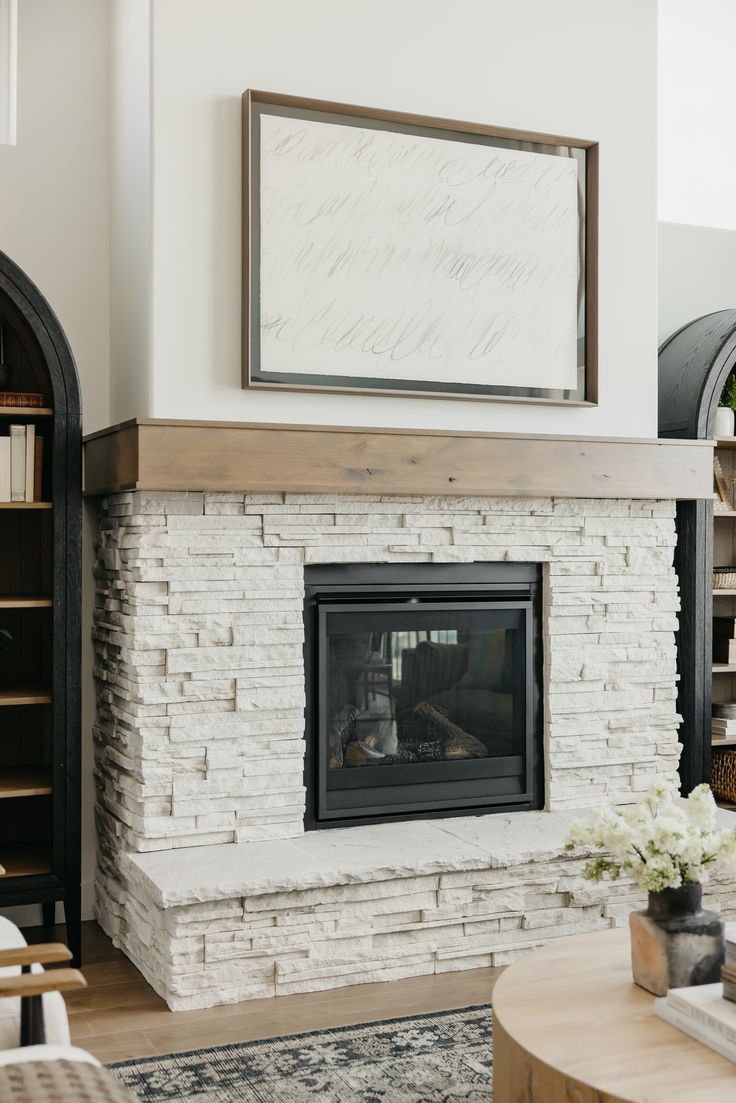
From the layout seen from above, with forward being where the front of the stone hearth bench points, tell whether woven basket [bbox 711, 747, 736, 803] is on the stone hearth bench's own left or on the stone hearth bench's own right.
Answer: on the stone hearth bench's own left

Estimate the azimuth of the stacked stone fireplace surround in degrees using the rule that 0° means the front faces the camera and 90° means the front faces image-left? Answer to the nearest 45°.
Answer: approximately 315°

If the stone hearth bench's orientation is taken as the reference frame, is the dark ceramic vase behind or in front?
in front

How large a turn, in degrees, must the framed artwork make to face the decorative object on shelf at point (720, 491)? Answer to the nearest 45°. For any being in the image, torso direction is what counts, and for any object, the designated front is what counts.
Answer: approximately 90° to its left

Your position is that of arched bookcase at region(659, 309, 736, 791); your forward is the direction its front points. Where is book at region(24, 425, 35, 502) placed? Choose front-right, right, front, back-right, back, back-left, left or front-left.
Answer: right

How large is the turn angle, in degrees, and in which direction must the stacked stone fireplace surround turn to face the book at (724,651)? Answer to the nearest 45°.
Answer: approximately 90° to its left

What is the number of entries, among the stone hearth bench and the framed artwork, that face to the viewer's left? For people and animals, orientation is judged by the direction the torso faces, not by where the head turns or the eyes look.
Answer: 0

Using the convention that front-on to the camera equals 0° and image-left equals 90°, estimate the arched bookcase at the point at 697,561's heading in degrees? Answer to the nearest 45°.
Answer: approximately 315°

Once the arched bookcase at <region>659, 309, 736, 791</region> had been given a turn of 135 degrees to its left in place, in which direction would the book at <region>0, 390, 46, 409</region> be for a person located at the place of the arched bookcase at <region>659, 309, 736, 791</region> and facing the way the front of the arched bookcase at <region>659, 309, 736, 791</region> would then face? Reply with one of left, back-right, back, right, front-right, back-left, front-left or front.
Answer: back-left
